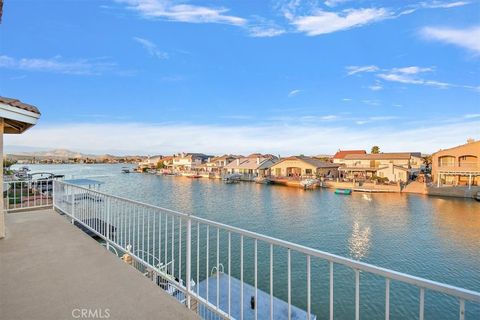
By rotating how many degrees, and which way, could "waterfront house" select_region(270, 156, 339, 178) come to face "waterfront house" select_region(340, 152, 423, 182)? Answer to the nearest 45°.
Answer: approximately 135° to its left

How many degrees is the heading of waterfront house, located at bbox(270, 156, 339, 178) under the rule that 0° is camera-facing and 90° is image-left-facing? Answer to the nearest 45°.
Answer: approximately 45°

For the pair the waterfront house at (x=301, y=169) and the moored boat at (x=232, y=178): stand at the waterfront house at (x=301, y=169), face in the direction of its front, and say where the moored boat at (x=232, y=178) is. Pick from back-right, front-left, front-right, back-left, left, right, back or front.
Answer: front-right

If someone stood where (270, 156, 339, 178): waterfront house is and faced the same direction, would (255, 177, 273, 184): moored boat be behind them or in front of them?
in front

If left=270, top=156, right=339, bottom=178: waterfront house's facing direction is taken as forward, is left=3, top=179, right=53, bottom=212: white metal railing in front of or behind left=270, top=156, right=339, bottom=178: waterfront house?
in front
